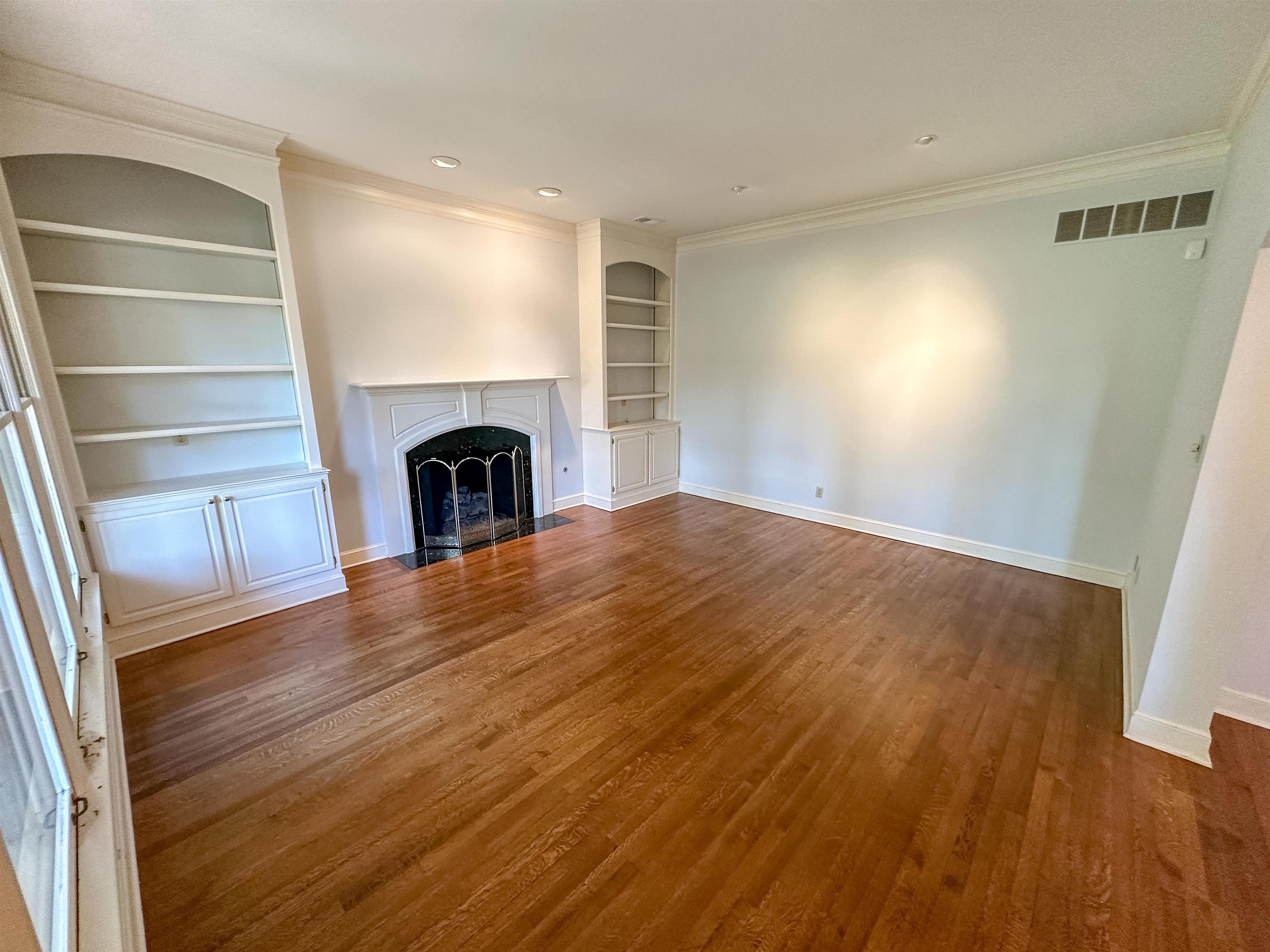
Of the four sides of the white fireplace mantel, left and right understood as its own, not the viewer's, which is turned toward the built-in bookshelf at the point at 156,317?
right

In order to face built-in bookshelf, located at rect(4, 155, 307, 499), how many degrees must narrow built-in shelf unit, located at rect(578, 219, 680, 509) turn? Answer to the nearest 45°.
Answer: approximately 90° to its right

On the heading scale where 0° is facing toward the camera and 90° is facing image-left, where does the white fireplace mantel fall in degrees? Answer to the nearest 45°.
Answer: approximately 315°

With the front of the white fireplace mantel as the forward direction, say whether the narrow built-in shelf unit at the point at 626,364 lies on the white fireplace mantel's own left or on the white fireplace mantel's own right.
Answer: on the white fireplace mantel's own left
